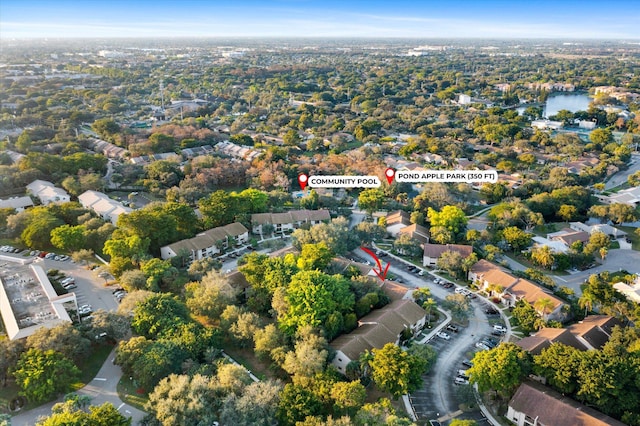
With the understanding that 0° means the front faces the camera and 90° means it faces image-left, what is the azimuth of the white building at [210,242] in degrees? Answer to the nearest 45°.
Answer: approximately 315°

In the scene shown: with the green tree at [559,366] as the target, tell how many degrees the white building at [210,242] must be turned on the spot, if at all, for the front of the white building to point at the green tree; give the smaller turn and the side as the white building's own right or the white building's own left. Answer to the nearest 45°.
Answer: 0° — it already faces it

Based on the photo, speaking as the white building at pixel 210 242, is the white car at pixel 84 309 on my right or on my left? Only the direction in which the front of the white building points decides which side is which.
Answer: on my right

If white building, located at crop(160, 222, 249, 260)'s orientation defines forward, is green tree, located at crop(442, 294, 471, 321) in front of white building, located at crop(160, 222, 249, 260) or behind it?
in front

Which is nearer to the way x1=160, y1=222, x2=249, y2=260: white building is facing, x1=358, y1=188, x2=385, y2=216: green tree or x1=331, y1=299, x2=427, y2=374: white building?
the white building
